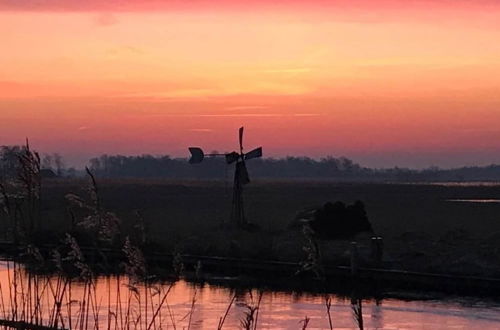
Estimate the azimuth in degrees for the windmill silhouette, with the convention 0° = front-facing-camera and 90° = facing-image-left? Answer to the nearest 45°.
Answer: approximately 315°

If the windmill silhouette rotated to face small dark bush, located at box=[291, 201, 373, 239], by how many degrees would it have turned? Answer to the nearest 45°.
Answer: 0° — it already faces it

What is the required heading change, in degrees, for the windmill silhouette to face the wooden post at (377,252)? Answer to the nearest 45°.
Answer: approximately 45° to its right
